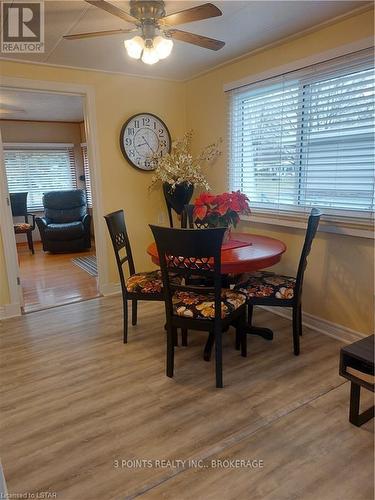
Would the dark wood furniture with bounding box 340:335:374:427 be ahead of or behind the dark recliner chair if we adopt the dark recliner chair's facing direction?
ahead

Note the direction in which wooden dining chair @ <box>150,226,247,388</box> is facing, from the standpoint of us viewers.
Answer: facing away from the viewer and to the right of the viewer

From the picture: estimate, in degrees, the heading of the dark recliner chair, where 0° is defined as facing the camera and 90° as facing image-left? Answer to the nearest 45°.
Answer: approximately 0°

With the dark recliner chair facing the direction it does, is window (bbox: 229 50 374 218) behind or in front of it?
in front

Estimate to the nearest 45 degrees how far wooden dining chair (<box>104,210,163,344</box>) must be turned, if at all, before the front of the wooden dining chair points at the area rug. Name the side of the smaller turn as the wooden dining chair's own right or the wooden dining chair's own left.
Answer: approximately 90° to the wooden dining chair's own left

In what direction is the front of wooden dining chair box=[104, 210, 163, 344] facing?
to the viewer's right

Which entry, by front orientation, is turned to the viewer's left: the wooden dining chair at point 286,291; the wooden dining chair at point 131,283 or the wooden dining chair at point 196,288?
the wooden dining chair at point 286,291

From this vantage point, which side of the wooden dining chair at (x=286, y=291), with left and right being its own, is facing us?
left

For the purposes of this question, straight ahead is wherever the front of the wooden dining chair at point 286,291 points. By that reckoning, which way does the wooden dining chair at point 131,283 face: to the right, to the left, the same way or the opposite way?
the opposite way

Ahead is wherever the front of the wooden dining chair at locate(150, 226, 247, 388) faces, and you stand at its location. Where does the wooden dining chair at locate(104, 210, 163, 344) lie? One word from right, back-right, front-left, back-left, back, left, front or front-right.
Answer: left

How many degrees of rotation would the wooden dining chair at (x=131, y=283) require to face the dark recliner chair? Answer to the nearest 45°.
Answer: approximately 90° to its left

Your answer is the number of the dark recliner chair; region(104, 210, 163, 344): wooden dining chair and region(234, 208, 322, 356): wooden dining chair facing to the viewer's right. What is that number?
1
